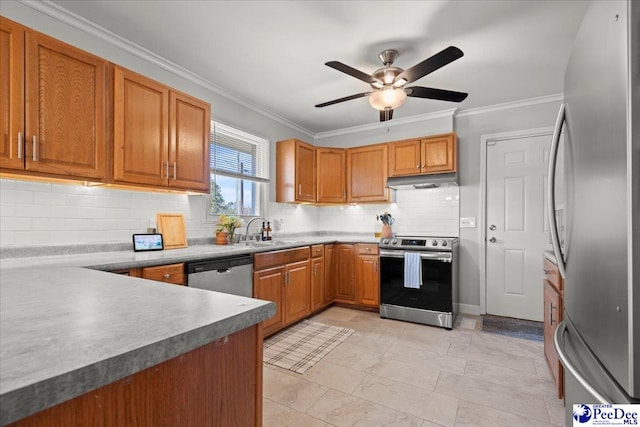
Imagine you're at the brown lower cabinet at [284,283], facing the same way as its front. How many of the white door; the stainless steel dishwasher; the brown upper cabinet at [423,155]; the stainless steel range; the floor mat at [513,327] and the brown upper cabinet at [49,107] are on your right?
2

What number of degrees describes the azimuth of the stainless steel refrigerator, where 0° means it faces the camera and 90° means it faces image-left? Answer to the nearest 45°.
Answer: approximately 45°

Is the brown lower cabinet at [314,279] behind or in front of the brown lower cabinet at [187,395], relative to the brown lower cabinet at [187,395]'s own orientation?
in front

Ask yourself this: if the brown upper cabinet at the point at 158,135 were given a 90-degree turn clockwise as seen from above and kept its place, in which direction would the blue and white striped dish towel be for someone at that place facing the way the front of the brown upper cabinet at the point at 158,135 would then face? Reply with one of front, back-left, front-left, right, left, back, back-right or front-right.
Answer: back-left

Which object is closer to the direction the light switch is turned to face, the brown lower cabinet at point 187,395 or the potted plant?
the brown lower cabinet

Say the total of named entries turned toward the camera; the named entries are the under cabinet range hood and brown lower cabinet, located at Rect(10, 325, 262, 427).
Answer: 1

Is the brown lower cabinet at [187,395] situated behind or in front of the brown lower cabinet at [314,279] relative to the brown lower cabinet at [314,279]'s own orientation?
in front

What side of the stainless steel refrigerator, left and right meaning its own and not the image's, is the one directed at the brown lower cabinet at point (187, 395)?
front

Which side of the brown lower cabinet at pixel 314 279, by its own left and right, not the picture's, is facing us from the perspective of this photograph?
front

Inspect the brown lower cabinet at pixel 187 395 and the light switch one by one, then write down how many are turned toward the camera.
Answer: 1

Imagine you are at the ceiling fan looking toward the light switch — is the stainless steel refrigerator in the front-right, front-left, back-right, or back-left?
back-right
